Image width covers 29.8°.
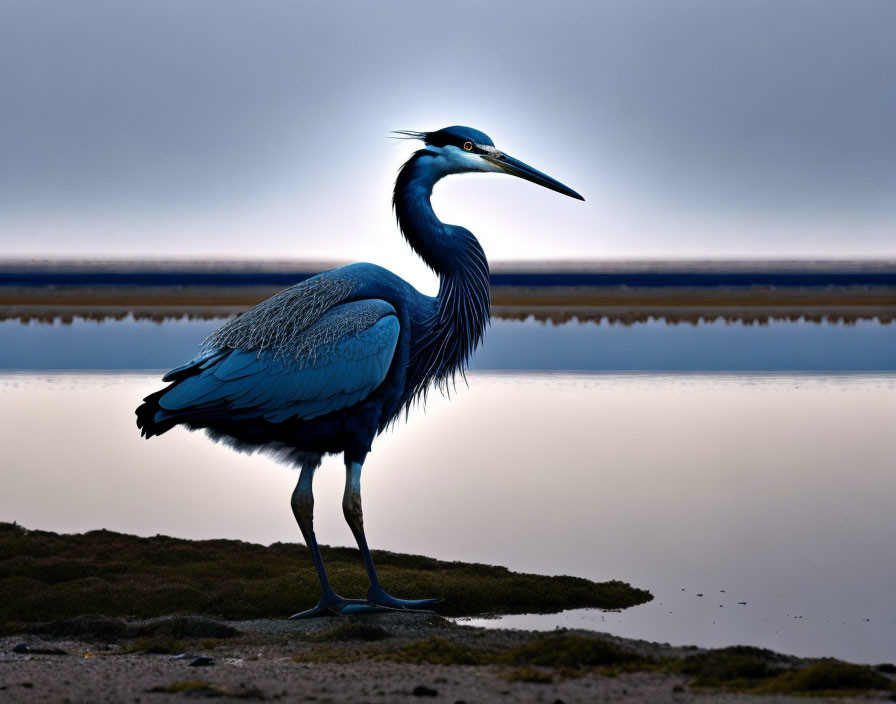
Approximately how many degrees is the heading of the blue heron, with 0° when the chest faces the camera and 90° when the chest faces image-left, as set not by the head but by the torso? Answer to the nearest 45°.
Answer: approximately 270°
